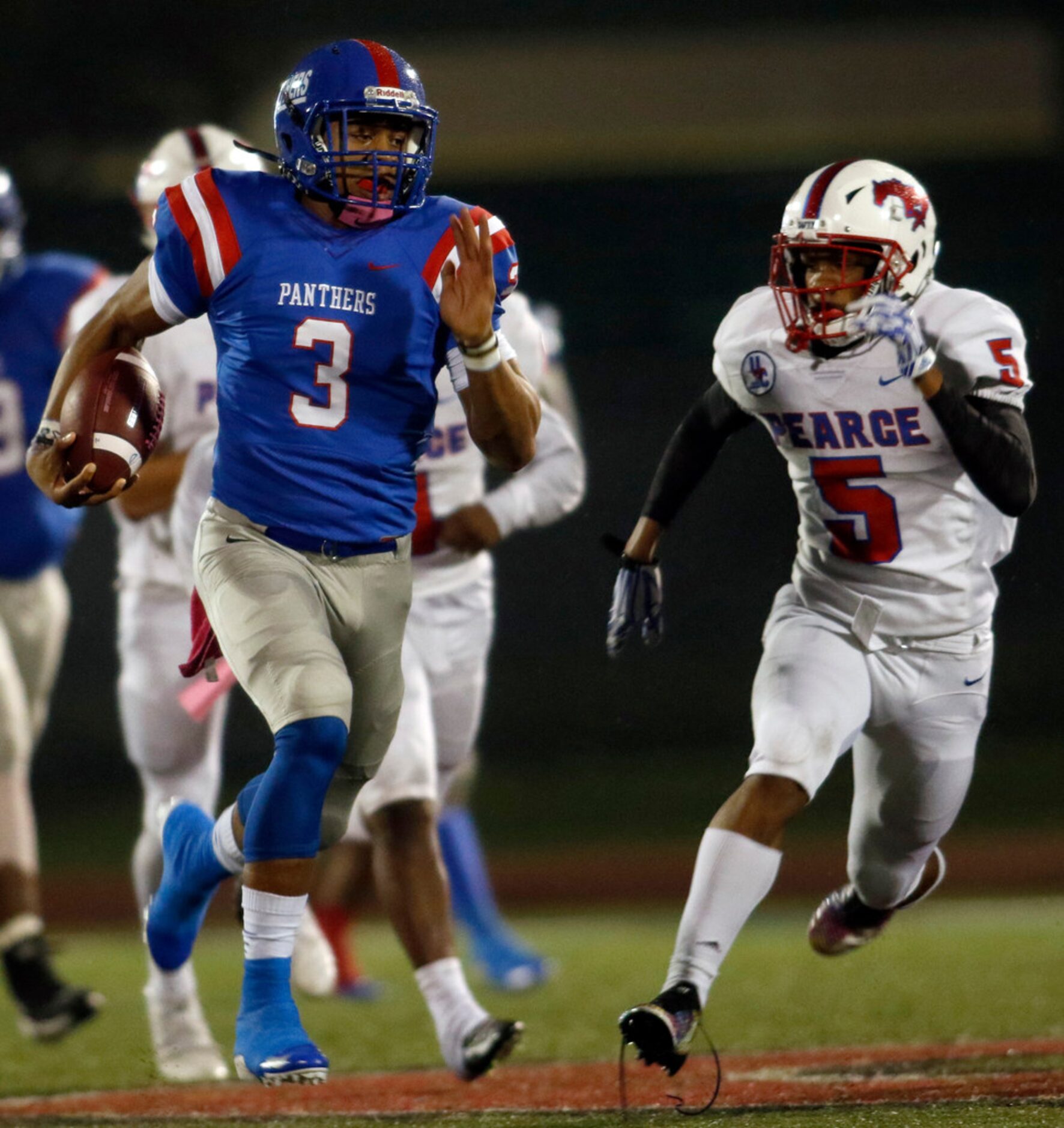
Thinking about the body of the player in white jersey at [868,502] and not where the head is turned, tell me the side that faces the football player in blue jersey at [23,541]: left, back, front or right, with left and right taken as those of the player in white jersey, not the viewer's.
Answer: right

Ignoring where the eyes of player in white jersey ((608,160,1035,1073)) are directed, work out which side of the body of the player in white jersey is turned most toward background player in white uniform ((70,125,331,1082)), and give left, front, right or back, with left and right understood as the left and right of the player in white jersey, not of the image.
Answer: right

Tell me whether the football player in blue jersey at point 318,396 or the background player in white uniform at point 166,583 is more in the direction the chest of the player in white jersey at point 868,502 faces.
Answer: the football player in blue jersey

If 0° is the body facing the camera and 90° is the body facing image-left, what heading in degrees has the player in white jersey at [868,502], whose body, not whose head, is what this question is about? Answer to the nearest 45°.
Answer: approximately 45°

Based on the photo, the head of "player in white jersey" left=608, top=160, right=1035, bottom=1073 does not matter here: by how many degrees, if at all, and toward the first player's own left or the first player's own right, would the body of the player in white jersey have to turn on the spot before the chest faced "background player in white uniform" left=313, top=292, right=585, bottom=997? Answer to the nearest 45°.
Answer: approximately 90° to the first player's own right
